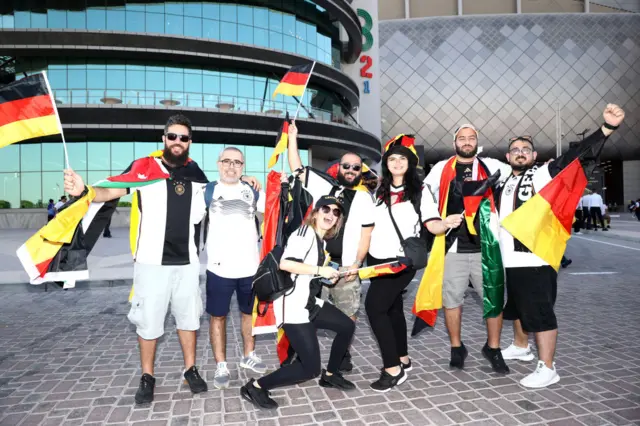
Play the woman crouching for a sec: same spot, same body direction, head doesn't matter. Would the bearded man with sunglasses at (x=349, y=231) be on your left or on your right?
on your left

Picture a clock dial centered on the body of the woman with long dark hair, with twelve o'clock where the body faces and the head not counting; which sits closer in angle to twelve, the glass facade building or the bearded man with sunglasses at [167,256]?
the bearded man with sunglasses

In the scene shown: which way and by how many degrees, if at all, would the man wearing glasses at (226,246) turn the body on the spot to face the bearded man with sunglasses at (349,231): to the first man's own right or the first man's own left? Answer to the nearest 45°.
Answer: approximately 90° to the first man's own left

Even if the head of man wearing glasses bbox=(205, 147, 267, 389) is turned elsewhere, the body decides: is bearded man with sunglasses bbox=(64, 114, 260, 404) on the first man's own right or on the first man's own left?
on the first man's own right

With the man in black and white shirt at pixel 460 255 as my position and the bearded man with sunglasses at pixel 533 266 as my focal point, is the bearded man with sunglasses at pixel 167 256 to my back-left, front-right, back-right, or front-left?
back-right

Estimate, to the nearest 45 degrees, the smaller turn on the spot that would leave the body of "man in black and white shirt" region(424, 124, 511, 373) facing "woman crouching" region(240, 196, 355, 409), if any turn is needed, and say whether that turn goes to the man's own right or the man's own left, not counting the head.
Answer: approximately 45° to the man's own right

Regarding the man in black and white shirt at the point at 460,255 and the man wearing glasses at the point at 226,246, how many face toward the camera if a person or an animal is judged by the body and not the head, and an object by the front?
2

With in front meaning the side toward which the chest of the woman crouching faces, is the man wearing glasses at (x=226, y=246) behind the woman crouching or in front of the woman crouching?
behind

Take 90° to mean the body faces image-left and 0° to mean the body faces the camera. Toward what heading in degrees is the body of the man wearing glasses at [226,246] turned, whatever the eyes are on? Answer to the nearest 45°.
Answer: approximately 0°

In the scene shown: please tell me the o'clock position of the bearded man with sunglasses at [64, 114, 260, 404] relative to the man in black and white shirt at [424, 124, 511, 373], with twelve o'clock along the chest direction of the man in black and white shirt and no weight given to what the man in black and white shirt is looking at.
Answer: The bearded man with sunglasses is roughly at 2 o'clock from the man in black and white shirt.

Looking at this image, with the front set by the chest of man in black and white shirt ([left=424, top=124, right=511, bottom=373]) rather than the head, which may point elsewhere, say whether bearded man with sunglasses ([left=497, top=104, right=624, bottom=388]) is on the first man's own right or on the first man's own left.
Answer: on the first man's own left
